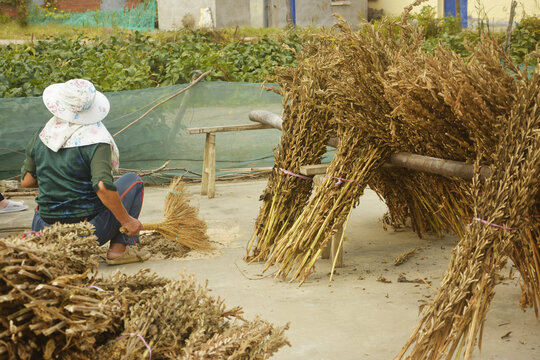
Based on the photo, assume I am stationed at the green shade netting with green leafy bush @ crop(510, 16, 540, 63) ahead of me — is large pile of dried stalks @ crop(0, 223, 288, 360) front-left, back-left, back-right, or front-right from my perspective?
back-right

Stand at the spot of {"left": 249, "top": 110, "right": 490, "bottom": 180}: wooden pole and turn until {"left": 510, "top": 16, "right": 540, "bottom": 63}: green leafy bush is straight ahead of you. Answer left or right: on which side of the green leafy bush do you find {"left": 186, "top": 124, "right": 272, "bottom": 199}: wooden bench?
left

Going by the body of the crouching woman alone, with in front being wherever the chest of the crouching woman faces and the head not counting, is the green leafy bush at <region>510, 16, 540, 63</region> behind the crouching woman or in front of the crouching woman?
in front

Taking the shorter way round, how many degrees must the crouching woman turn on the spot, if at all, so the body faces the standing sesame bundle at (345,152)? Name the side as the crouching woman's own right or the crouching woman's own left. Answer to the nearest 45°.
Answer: approximately 45° to the crouching woman's own right

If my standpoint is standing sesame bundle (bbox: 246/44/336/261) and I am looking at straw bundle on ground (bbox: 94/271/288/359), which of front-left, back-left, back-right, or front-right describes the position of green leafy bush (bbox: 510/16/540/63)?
back-left

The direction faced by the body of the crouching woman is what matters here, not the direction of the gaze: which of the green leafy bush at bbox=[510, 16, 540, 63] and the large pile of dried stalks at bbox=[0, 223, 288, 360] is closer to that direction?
the green leafy bush

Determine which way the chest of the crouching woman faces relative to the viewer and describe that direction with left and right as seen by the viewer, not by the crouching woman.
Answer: facing away from the viewer and to the right of the viewer
